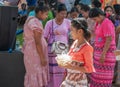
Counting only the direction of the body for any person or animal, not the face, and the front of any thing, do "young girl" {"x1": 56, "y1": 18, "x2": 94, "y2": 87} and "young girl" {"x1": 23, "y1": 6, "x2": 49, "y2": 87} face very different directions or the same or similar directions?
very different directions

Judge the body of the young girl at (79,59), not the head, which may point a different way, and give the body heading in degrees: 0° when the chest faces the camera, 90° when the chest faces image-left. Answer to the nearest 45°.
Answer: approximately 90°

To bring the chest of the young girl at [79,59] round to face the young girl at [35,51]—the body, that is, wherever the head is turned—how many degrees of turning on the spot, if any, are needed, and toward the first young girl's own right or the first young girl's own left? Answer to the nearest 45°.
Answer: approximately 45° to the first young girl's own right

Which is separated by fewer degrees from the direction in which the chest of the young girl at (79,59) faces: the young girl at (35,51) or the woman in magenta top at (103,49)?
the young girl

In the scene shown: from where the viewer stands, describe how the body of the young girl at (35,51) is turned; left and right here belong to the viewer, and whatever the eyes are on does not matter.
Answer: facing to the right of the viewer
